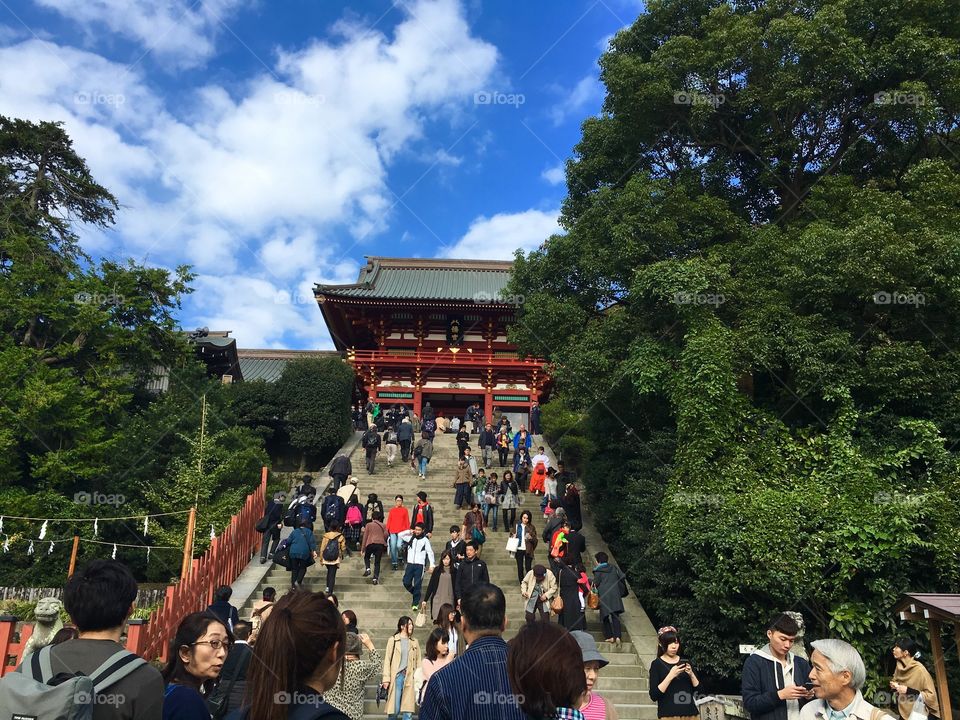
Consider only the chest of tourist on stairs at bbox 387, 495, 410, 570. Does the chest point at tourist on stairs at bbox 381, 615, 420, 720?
yes

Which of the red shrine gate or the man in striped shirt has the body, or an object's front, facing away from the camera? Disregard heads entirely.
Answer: the man in striped shirt

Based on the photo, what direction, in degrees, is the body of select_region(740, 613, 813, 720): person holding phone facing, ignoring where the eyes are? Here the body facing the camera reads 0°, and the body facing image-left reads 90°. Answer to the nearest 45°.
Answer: approximately 315°

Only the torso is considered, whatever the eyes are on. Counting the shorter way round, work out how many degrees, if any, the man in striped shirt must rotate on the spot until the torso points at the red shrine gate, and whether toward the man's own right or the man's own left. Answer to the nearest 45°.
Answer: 0° — they already face it

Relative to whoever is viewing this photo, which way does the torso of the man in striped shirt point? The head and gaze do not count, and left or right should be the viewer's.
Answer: facing away from the viewer

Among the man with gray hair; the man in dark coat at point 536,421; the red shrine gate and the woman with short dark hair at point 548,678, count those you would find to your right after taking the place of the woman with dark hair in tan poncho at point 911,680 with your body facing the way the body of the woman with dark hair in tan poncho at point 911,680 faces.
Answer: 2

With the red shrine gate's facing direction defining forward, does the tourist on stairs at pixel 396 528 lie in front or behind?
in front

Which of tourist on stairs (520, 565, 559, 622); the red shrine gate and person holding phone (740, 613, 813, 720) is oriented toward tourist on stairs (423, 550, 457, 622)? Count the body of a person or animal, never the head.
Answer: the red shrine gate

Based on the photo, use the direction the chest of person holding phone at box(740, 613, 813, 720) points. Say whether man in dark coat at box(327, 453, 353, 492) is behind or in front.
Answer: behind

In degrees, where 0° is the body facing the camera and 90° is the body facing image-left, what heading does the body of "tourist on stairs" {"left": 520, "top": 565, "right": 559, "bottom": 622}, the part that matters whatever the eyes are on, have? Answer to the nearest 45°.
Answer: approximately 0°

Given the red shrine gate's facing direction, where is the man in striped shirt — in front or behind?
in front

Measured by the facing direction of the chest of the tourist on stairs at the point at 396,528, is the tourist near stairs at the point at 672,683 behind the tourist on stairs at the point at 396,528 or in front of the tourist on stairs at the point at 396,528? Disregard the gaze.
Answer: in front

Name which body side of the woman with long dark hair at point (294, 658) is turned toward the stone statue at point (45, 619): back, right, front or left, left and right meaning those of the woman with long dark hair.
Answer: left

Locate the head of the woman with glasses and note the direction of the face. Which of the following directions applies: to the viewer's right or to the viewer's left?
to the viewer's right

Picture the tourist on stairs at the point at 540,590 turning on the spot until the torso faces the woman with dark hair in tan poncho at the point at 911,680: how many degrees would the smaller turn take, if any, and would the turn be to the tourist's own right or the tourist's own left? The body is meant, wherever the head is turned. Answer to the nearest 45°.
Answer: approximately 45° to the tourist's own left
